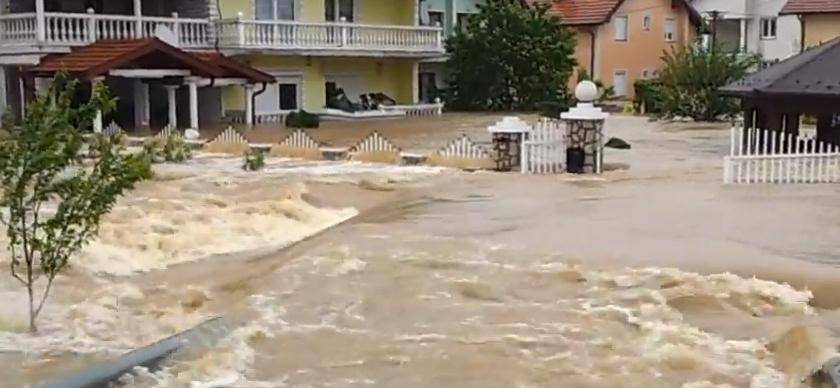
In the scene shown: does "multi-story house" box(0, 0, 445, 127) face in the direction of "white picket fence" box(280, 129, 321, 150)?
yes

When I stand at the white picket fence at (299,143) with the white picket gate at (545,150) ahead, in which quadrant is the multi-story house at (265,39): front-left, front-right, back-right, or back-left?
back-left

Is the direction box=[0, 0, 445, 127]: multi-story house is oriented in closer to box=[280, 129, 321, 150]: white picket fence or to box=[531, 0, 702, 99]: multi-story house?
the white picket fence

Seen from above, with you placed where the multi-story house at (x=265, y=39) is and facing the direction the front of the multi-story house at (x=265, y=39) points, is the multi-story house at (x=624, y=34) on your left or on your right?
on your left

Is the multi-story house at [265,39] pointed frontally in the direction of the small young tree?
yes

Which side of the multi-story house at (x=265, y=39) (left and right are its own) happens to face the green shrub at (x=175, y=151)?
front

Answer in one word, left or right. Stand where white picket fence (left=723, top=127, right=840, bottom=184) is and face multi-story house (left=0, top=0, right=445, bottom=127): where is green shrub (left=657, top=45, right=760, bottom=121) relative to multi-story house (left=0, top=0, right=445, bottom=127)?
right

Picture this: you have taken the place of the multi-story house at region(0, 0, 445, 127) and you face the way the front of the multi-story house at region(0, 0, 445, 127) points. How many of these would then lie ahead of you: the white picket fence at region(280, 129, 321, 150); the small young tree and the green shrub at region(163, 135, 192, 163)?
3

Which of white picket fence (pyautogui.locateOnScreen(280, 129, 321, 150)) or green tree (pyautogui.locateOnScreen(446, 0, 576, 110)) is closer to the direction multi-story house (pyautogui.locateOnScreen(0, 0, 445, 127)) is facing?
the white picket fence

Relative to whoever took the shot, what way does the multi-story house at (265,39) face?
facing the viewer

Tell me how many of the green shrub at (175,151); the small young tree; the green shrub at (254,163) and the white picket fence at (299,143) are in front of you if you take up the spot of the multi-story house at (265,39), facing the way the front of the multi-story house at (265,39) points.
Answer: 4

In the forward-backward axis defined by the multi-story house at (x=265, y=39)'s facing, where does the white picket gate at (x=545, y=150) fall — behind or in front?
in front

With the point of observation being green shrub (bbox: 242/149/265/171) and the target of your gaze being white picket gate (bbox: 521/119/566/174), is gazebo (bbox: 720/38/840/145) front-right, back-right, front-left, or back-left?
front-left

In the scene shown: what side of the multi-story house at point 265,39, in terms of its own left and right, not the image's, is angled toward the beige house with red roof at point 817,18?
left

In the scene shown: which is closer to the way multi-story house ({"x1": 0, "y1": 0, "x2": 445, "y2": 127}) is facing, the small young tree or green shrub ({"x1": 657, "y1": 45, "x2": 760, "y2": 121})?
the small young tree

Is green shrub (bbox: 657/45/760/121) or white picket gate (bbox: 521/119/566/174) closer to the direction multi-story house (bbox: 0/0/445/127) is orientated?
the white picket gate

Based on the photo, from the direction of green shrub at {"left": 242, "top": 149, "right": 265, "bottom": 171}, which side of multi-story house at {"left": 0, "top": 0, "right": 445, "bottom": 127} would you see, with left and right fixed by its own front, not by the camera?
front

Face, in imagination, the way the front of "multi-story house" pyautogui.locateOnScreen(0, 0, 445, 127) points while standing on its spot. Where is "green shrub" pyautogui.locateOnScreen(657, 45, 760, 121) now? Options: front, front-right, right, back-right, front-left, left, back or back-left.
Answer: left
